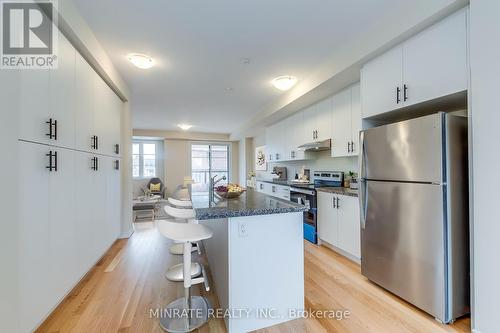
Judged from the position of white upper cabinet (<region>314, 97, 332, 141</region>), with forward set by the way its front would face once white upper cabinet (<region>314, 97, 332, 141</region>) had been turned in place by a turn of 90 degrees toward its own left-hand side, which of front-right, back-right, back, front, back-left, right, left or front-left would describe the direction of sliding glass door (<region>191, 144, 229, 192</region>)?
back

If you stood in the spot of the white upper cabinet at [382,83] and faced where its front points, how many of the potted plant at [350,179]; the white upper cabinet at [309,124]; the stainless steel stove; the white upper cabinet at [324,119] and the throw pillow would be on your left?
0

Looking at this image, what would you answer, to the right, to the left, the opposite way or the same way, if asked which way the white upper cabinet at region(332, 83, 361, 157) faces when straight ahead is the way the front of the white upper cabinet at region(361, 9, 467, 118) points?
the same way

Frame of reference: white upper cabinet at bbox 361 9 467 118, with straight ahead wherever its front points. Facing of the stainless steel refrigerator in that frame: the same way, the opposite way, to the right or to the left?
the same way

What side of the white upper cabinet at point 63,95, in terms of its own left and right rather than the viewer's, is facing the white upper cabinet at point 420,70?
front

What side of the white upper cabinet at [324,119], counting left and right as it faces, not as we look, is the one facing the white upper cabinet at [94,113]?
front

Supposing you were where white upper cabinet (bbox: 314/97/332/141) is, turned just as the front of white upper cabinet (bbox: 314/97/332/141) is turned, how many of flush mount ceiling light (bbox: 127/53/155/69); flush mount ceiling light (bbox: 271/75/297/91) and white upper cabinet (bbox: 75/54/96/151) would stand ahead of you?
3

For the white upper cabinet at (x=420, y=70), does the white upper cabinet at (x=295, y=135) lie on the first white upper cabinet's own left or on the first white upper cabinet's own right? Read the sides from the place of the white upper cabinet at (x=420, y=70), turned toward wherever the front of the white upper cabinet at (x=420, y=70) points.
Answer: on the first white upper cabinet's own right

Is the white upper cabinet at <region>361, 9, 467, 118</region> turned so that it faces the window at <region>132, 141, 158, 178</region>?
no

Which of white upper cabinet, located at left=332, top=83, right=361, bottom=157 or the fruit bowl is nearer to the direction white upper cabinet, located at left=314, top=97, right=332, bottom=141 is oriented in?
the fruit bowl

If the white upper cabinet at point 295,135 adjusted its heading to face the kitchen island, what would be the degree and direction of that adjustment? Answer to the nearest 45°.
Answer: approximately 45° to its left

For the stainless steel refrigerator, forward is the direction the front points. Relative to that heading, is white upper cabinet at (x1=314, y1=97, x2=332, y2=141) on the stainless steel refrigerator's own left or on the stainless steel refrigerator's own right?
on the stainless steel refrigerator's own right

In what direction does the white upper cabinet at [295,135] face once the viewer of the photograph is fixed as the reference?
facing the viewer and to the left of the viewer

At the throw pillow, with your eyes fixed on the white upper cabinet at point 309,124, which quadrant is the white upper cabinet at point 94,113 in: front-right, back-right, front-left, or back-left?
front-right

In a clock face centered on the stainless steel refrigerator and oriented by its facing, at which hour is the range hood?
The range hood is roughly at 3 o'clock from the stainless steel refrigerator.

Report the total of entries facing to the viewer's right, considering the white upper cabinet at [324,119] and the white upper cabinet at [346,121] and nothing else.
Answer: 0

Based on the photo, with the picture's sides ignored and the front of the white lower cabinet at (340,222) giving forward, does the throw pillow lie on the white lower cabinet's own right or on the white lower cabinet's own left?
on the white lower cabinet's own right

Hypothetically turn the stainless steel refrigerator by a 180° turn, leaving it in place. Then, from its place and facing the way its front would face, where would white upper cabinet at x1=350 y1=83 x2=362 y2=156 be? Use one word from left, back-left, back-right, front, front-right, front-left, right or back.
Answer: left

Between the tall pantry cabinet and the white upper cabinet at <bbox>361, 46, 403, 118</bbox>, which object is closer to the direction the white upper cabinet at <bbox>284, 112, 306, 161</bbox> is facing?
the tall pantry cabinet

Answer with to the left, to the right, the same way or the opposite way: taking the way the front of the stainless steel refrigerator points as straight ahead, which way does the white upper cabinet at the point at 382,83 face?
the same way

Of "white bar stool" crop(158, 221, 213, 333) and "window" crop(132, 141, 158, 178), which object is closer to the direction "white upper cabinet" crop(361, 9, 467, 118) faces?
the white bar stool
